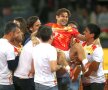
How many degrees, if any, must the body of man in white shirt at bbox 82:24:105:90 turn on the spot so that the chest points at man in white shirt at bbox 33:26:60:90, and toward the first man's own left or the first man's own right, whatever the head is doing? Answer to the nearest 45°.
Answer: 0° — they already face them

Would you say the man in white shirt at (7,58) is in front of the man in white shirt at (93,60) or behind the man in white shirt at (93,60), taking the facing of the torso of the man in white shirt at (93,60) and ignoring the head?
in front

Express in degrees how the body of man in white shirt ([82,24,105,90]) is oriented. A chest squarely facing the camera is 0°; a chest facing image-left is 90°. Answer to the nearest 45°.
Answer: approximately 45°
